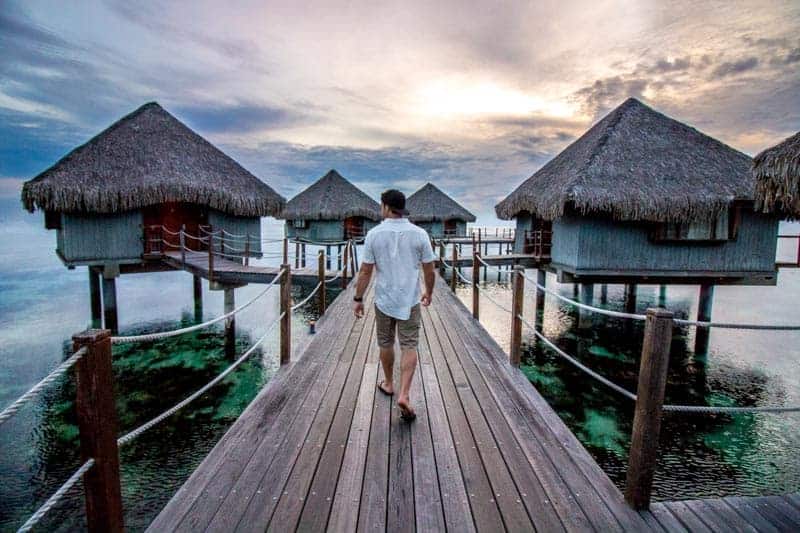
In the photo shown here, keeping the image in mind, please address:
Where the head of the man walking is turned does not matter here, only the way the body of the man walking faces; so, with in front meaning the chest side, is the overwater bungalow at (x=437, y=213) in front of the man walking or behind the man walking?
in front

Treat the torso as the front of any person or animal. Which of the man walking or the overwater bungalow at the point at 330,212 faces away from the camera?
the man walking

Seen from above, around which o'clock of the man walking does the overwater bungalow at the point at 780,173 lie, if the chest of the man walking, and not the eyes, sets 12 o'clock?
The overwater bungalow is roughly at 2 o'clock from the man walking.

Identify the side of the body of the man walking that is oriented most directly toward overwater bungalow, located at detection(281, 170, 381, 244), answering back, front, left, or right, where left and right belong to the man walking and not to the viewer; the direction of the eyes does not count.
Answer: front

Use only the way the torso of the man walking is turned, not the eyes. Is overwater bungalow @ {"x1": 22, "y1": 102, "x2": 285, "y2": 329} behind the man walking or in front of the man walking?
in front

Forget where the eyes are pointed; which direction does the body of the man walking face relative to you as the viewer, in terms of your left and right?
facing away from the viewer

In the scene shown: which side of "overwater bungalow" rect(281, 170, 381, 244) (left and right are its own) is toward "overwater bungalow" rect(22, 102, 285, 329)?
right

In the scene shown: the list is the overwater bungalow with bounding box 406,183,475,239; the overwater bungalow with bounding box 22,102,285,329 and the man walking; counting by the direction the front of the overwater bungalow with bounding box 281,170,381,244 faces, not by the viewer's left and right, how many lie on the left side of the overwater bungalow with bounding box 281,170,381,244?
1

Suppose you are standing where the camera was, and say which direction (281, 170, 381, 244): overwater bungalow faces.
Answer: facing the viewer and to the right of the viewer

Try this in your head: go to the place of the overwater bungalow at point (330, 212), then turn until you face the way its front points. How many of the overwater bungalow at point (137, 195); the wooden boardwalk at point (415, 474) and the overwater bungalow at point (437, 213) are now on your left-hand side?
1

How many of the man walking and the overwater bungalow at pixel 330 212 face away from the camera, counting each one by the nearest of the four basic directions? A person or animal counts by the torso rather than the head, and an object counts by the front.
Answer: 1
